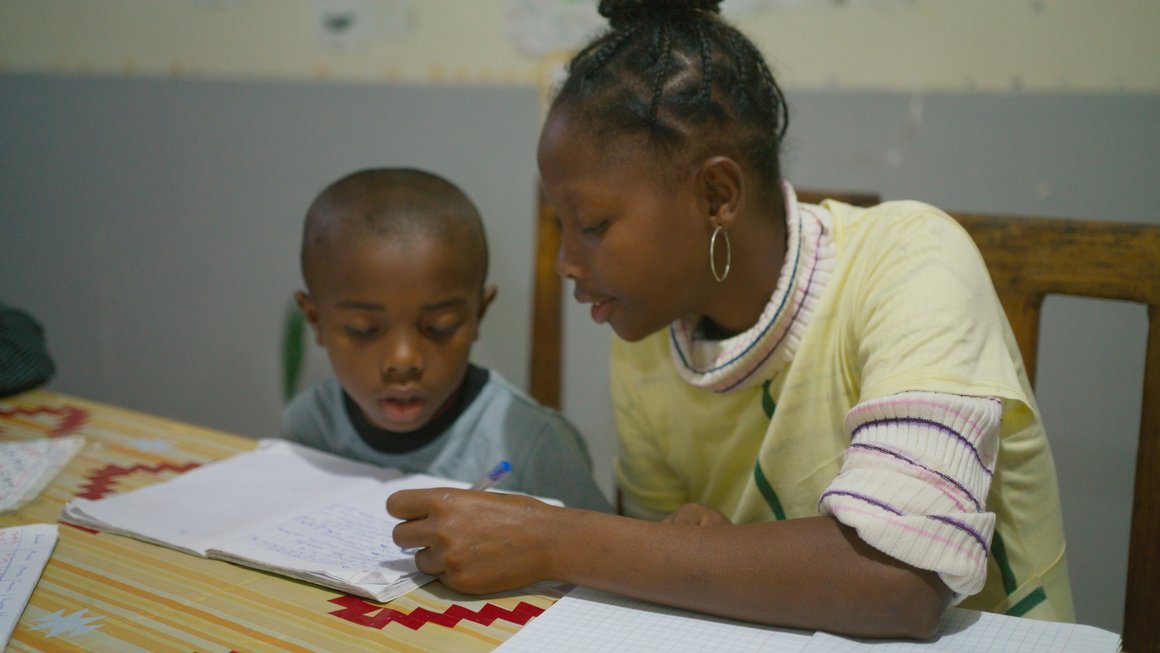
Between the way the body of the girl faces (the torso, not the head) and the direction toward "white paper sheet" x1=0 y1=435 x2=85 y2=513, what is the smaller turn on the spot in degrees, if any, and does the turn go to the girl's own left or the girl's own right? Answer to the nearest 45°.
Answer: approximately 45° to the girl's own right

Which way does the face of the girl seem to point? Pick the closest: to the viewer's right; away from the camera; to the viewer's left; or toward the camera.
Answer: to the viewer's left

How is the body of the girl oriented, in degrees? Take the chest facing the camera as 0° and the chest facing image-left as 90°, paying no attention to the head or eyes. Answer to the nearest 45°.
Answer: approximately 45°

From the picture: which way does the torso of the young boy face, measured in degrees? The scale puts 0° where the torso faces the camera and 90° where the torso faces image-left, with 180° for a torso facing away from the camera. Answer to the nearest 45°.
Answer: approximately 0°
